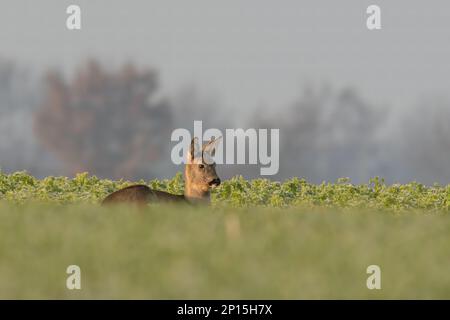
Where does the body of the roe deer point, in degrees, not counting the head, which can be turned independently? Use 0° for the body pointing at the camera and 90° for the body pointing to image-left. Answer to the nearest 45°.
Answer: approximately 270°
